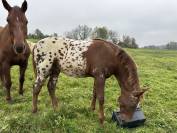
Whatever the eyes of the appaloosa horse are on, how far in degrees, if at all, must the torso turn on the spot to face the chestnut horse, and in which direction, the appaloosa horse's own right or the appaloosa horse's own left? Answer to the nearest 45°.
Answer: approximately 180°

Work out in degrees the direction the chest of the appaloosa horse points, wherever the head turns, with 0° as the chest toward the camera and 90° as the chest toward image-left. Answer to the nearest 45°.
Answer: approximately 270°
